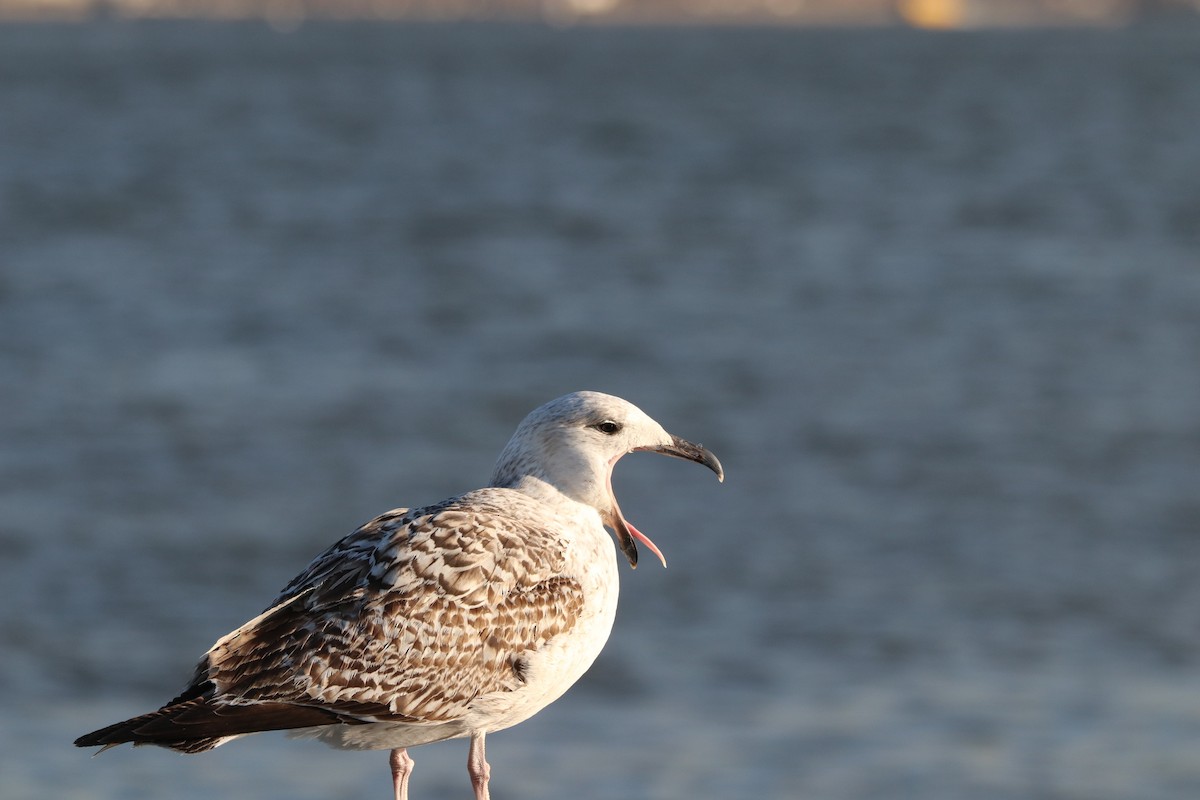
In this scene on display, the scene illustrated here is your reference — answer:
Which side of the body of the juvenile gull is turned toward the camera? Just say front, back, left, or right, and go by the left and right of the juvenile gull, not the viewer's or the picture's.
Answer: right
